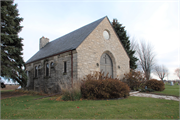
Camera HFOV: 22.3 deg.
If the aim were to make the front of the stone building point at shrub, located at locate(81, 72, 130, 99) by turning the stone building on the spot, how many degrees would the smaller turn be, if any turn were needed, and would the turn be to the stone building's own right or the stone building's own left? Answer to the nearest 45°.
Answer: approximately 45° to the stone building's own right

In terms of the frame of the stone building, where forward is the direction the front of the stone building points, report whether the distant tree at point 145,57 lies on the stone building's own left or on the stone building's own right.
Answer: on the stone building's own left

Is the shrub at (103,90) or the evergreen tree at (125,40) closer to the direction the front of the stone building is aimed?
the shrub

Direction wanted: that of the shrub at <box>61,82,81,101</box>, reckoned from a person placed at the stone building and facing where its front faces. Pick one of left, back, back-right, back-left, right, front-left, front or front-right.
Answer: front-right

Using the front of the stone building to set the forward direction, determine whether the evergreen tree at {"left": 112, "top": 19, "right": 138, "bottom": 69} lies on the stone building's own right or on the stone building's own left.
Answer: on the stone building's own left

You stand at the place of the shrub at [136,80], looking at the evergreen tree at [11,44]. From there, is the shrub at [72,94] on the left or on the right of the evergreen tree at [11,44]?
left

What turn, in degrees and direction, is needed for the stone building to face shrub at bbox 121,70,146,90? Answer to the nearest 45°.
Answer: approximately 45° to its left
